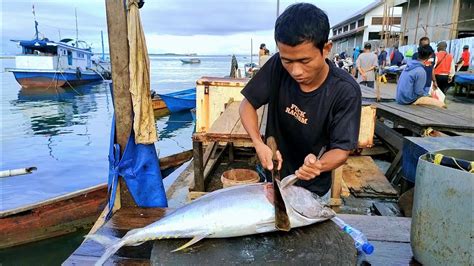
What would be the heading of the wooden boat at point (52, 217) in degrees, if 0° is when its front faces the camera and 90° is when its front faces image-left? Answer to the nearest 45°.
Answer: approximately 225°

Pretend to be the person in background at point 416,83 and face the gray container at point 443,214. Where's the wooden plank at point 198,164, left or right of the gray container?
right
